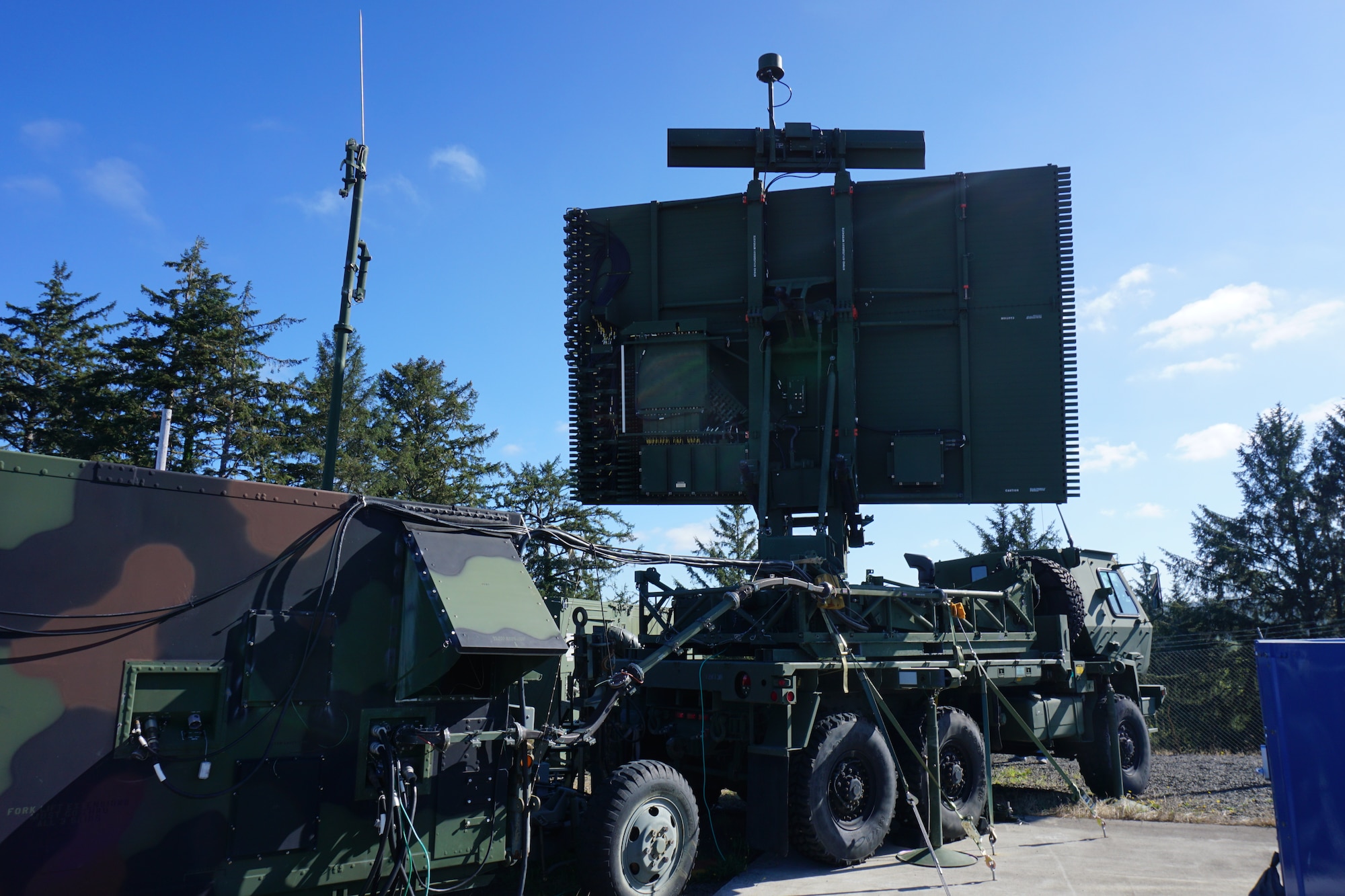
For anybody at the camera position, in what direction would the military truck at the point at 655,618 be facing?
facing away from the viewer and to the right of the viewer

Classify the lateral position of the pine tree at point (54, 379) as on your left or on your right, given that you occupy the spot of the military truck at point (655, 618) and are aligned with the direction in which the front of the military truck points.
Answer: on your left

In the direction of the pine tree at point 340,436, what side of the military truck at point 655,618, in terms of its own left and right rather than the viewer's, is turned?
left

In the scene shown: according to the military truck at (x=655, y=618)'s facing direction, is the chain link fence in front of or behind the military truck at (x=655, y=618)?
in front

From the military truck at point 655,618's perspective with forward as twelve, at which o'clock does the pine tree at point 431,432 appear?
The pine tree is roughly at 10 o'clock from the military truck.
